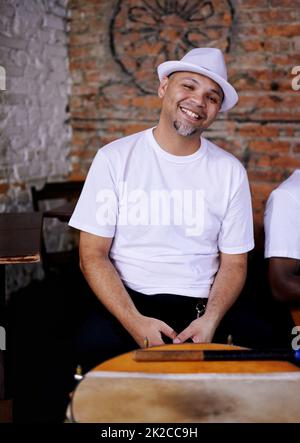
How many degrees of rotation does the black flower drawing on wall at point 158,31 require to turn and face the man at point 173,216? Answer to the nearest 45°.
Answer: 0° — it already faces them

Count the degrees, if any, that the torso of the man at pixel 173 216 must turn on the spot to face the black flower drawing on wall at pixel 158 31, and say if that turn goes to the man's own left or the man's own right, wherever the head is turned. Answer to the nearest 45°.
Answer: approximately 180°

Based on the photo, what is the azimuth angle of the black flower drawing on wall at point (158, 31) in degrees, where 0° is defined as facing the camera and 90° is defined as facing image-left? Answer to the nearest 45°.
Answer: approximately 0°

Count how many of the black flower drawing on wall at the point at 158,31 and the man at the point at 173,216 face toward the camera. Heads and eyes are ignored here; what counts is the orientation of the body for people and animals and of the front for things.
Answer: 2

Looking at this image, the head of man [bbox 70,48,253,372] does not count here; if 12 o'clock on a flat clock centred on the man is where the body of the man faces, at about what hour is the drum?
The drum is roughly at 12 o'clock from the man.

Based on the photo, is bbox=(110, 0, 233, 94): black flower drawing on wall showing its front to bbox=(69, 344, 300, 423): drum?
yes

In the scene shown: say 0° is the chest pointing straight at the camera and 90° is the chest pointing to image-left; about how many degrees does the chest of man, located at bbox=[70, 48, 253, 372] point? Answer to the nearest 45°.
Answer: approximately 0°

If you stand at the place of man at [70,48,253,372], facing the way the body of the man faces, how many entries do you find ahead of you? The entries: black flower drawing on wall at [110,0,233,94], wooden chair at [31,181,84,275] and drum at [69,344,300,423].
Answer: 1
